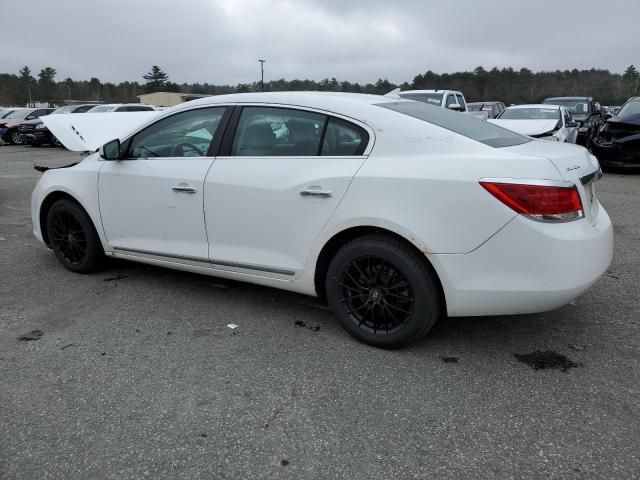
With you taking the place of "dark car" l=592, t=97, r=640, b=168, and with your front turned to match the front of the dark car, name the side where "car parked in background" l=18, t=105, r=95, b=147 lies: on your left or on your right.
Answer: on your right

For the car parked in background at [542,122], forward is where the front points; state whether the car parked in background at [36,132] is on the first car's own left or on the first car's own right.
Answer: on the first car's own right

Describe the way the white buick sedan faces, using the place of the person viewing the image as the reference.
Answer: facing away from the viewer and to the left of the viewer

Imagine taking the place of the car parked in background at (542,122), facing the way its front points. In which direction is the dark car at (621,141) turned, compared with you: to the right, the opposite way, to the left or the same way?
the same way

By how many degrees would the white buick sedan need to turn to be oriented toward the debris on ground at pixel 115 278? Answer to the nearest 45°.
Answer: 0° — it already faces it

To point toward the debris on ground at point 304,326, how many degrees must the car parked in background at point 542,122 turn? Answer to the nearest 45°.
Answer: approximately 45° to its left

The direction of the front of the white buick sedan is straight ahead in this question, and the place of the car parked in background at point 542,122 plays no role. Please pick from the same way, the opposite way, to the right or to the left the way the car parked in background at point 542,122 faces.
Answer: to the left

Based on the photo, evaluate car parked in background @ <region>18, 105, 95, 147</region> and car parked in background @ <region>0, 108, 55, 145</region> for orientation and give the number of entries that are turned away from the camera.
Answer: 0

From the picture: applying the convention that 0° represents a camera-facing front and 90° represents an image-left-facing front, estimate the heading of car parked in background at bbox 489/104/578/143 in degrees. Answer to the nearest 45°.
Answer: approximately 45°

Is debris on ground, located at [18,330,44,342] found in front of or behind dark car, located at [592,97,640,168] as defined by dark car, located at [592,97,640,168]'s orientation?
in front

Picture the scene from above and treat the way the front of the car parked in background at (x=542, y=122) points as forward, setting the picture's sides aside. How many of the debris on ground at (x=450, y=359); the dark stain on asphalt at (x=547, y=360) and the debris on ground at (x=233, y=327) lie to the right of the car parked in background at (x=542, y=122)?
0

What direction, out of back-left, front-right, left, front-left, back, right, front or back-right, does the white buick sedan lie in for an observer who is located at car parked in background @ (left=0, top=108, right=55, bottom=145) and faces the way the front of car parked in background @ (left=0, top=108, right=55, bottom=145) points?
front-left

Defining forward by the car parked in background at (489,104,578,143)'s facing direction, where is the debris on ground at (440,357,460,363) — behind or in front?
in front
